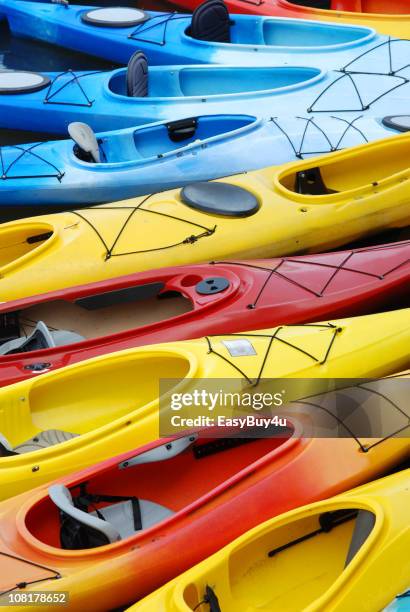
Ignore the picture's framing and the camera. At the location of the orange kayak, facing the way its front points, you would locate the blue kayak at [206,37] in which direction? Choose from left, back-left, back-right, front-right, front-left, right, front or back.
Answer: front-left

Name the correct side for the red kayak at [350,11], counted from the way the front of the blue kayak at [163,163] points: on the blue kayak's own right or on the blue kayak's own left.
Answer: on the blue kayak's own left

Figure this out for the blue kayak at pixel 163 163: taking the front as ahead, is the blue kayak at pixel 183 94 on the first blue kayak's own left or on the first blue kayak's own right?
on the first blue kayak's own left

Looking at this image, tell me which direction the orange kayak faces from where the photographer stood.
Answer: facing away from the viewer and to the right of the viewer

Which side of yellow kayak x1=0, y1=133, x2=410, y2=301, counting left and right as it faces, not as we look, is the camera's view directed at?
right

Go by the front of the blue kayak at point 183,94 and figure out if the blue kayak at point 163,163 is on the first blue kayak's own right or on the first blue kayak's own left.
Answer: on the first blue kayak's own right

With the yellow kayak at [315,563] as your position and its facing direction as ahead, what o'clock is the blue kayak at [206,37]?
The blue kayak is roughly at 10 o'clock from the yellow kayak.

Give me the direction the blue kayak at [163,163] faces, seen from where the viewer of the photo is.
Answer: facing to the right of the viewer

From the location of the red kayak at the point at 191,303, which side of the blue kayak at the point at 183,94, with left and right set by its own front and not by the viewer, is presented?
right

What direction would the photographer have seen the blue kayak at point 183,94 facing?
facing to the right of the viewer

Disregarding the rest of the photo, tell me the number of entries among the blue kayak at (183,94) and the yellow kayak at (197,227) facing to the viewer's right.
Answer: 2

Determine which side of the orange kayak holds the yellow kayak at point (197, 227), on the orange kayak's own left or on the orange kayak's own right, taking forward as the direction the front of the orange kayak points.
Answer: on the orange kayak's own left

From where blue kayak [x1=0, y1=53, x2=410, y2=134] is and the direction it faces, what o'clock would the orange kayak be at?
The orange kayak is roughly at 3 o'clock from the blue kayak.

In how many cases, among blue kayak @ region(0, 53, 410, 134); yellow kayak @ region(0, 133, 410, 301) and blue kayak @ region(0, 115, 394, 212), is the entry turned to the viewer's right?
3
